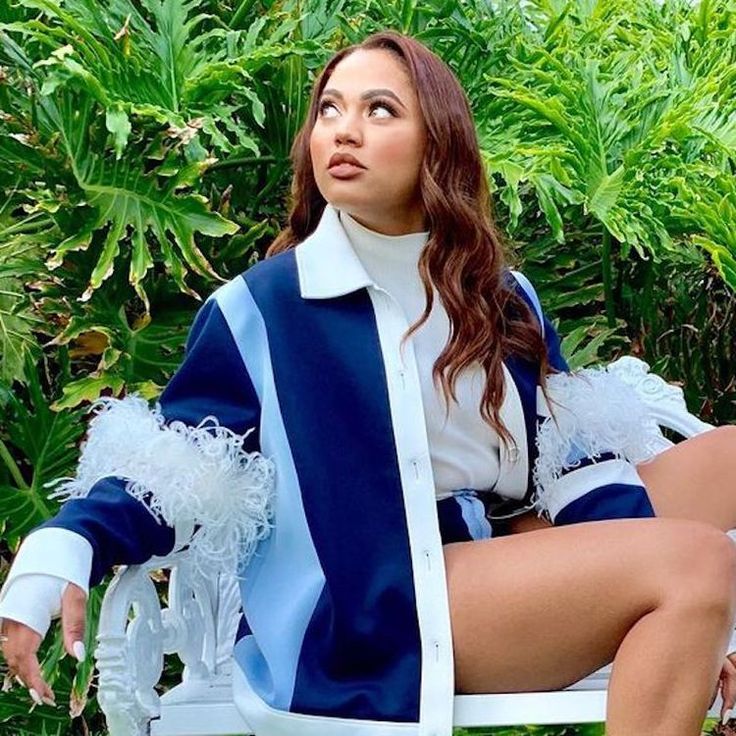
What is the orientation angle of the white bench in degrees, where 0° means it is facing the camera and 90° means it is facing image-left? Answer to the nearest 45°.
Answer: approximately 0°

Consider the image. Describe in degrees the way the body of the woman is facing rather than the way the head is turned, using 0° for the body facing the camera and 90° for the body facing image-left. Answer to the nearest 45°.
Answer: approximately 315°
